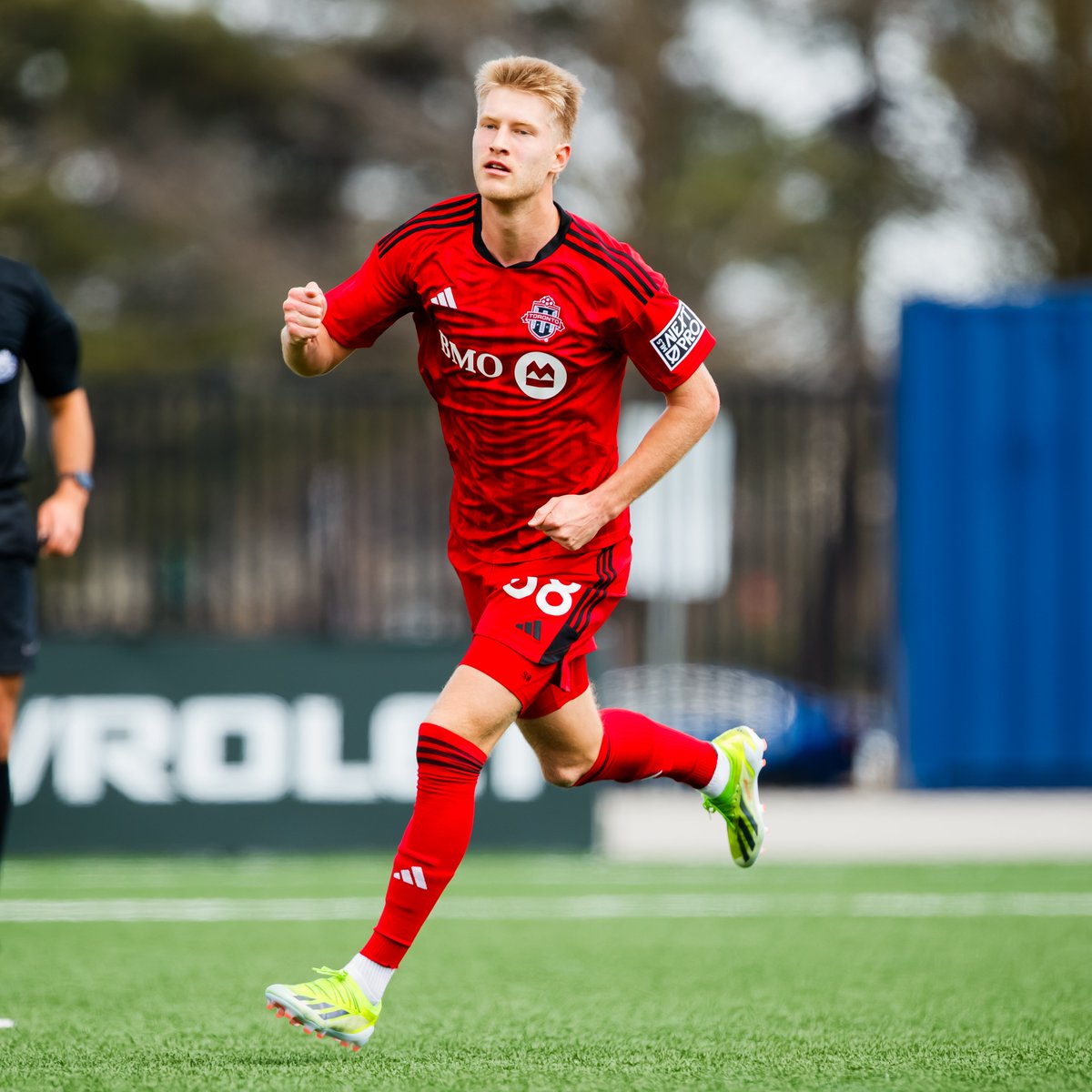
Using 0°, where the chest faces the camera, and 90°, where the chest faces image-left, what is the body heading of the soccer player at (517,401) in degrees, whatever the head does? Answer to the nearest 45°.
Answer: approximately 45°

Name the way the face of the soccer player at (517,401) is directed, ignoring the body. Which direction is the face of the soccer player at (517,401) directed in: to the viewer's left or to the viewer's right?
to the viewer's left

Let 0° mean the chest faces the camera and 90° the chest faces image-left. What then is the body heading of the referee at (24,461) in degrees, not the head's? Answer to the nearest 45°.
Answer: approximately 0°

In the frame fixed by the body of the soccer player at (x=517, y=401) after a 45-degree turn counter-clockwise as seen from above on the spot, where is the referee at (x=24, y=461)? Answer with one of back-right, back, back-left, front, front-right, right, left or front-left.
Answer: back-right

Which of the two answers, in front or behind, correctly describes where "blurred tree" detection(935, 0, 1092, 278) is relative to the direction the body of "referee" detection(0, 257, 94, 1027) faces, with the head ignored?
behind

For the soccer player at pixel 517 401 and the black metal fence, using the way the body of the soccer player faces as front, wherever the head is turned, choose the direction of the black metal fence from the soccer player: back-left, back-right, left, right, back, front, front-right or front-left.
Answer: back-right

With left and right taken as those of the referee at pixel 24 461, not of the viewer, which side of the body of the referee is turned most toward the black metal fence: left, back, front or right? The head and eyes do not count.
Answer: back
